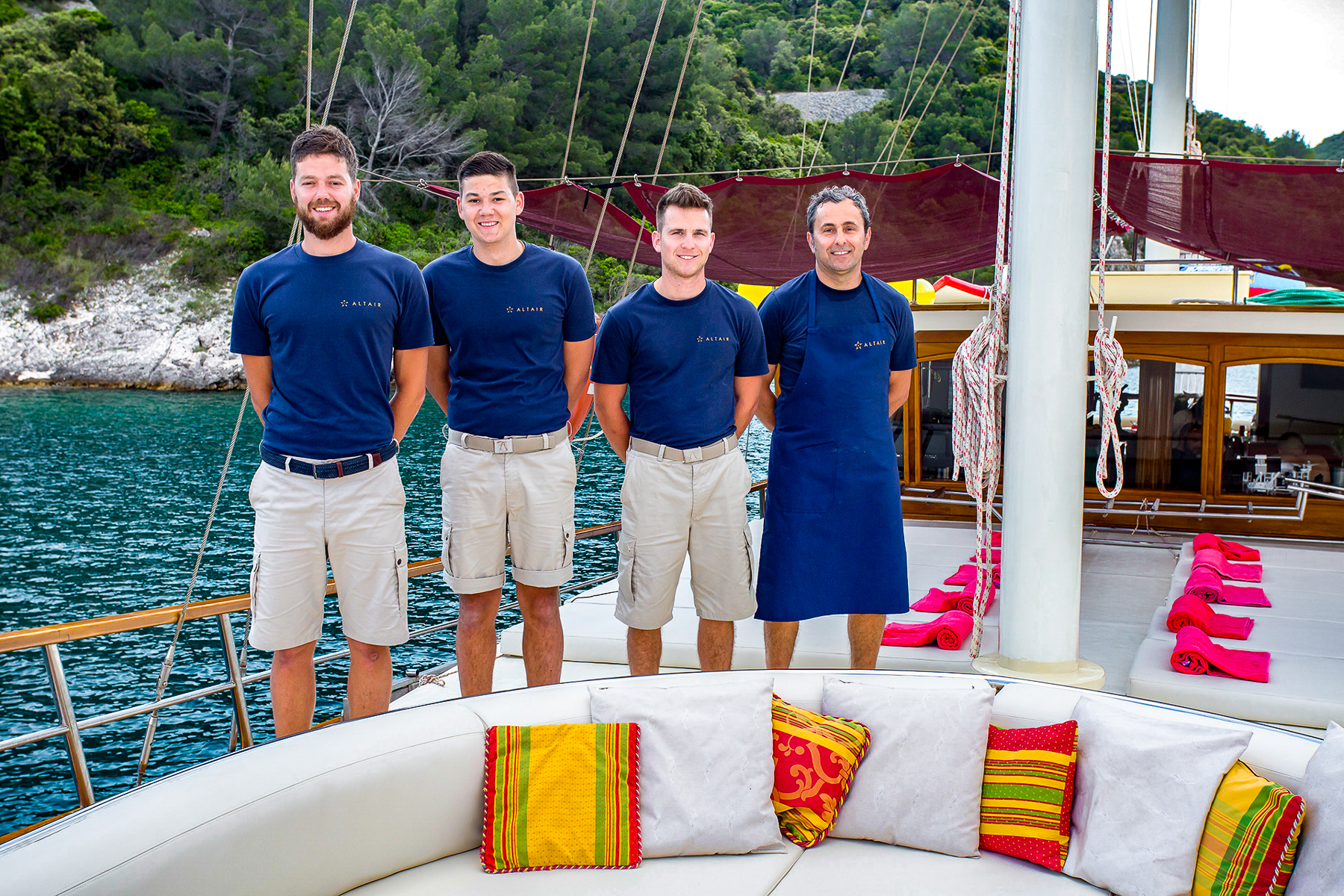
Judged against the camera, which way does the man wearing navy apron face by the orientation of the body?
toward the camera

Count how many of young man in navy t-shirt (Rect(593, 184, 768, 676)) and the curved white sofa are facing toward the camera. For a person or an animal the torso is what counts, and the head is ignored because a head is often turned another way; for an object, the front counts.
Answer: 2

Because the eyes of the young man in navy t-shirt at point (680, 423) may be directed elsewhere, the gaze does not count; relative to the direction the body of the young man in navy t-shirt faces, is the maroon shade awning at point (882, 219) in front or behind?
behind

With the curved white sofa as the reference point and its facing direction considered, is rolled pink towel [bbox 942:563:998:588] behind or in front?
behind

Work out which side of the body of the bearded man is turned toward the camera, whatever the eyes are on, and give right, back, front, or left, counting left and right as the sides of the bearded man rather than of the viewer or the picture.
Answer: front

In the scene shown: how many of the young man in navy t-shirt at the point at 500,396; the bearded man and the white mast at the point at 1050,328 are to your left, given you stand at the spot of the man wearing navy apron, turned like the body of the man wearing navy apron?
1

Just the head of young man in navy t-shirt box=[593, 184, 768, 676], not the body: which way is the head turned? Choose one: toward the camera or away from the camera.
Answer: toward the camera

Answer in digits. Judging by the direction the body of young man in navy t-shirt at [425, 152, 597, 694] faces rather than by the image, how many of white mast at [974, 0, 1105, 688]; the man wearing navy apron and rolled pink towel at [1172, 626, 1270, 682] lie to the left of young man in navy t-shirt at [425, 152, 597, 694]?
3

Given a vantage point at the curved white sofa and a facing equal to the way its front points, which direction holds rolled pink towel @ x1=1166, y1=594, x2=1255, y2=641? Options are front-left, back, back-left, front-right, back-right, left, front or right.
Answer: back-left

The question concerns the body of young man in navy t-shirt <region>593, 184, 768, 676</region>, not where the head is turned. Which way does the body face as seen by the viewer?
toward the camera

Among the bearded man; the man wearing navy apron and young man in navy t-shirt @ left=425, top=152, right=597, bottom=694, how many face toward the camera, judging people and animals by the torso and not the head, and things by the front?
3

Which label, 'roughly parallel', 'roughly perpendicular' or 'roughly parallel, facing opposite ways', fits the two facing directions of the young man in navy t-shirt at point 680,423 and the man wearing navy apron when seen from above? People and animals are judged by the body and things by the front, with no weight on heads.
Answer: roughly parallel

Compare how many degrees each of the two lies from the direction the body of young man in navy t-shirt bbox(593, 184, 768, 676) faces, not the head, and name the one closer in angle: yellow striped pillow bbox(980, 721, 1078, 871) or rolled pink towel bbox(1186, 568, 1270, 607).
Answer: the yellow striped pillow

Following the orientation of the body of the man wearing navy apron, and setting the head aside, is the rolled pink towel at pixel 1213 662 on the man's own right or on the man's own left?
on the man's own left

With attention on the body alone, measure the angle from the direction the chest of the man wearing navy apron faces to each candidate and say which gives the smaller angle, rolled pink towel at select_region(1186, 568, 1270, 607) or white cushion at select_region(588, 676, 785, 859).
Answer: the white cushion
